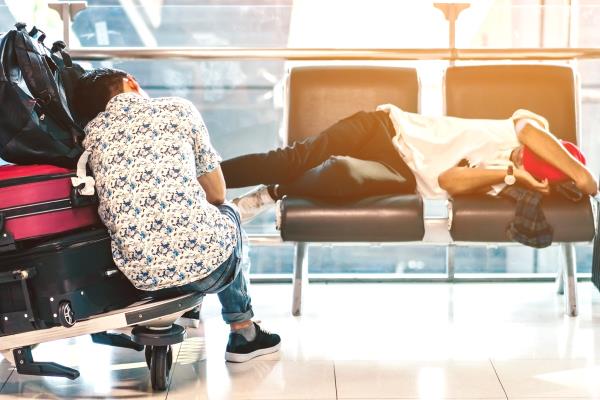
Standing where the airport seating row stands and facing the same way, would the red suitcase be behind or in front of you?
in front

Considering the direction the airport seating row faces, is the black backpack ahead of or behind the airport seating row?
ahead

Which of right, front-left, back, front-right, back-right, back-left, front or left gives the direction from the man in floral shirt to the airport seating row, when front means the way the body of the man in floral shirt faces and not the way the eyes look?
front

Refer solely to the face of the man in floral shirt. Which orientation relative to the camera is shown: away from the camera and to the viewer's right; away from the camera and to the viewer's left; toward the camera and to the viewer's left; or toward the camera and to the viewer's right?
away from the camera and to the viewer's left

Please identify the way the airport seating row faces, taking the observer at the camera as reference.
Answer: facing the viewer

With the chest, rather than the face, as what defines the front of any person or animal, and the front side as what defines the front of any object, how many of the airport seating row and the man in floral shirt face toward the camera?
1

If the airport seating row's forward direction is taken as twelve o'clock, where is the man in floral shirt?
The man in floral shirt is roughly at 1 o'clock from the airport seating row.

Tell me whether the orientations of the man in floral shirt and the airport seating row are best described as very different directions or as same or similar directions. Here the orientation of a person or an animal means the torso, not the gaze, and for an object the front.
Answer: very different directions
